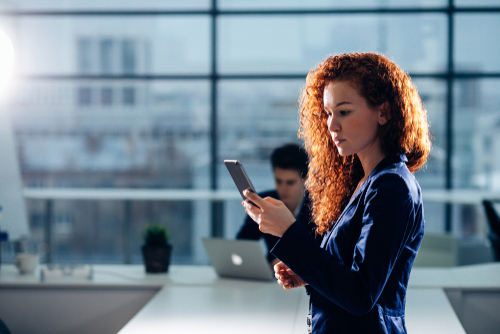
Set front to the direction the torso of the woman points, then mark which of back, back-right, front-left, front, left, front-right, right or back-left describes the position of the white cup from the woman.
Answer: front-right

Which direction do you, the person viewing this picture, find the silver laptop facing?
facing away from the viewer and to the right of the viewer

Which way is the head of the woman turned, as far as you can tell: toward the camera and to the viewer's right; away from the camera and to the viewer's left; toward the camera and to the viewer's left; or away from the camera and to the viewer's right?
toward the camera and to the viewer's left

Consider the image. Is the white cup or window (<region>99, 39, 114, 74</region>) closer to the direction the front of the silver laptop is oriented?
the window

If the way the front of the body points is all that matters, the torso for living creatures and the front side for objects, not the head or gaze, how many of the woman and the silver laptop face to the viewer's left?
1

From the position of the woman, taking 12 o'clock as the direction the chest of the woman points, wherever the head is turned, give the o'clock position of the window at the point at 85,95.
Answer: The window is roughly at 2 o'clock from the woman.

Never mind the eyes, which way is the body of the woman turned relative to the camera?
to the viewer's left

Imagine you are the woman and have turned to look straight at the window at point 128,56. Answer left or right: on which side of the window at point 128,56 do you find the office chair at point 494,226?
right
